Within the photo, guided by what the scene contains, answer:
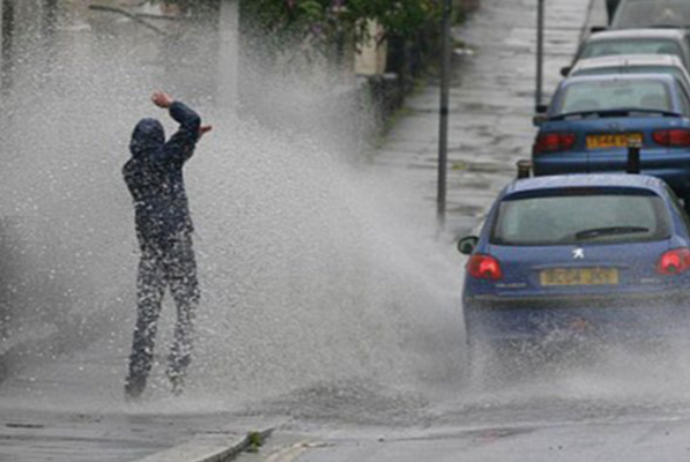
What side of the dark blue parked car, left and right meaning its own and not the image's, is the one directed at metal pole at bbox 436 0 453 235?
left

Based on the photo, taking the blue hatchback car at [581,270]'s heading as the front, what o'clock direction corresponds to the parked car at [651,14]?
The parked car is roughly at 12 o'clock from the blue hatchback car.

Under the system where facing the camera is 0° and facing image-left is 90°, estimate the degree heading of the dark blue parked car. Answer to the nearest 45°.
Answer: approximately 180°

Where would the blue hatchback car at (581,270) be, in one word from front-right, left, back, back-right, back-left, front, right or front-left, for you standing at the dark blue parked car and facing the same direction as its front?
back

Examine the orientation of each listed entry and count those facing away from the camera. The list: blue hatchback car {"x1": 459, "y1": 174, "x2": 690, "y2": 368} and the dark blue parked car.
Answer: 2

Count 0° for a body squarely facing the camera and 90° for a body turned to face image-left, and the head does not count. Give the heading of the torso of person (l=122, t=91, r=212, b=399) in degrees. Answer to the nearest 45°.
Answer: approximately 225°

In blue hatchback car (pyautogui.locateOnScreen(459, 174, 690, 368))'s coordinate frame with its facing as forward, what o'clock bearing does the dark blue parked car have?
The dark blue parked car is roughly at 12 o'clock from the blue hatchback car.

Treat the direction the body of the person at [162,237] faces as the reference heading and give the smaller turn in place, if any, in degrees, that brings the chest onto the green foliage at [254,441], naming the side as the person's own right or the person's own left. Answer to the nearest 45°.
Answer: approximately 135° to the person's own right

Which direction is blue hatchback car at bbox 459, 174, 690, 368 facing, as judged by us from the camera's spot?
facing away from the viewer
